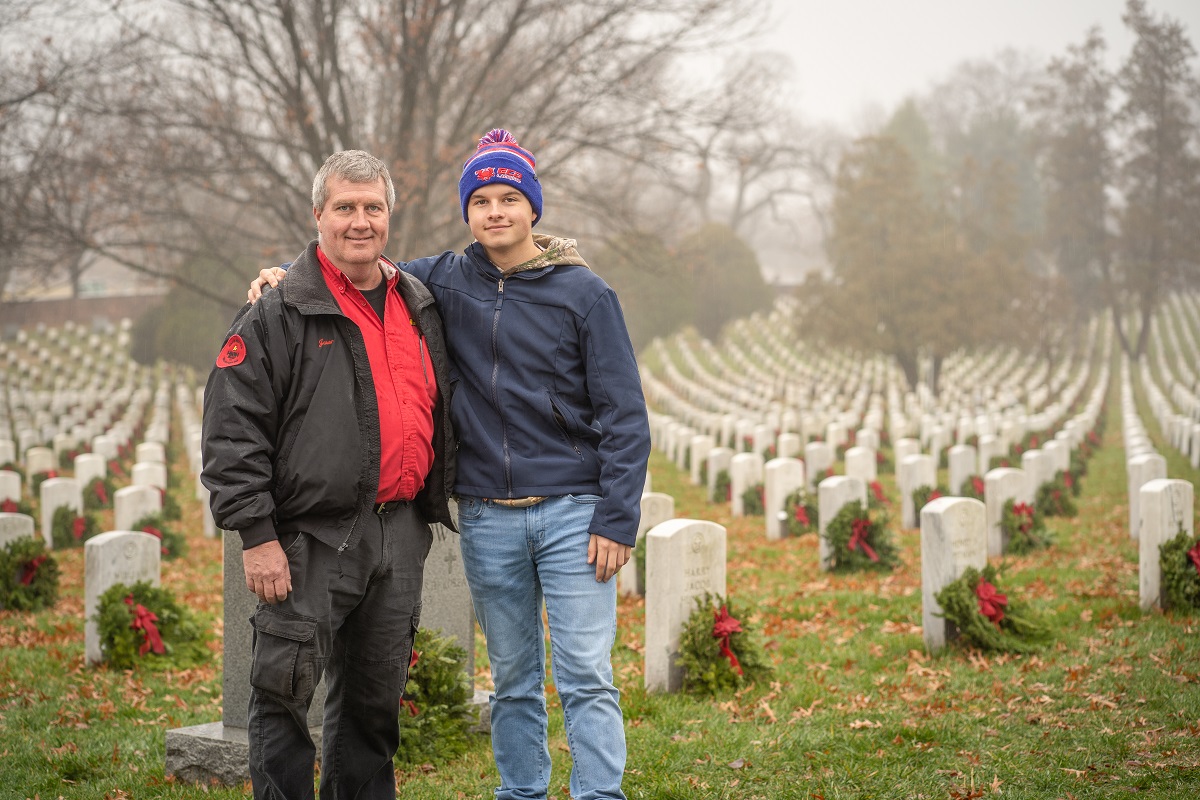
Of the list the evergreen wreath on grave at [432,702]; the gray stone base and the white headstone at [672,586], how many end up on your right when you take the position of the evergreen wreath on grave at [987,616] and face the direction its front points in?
3

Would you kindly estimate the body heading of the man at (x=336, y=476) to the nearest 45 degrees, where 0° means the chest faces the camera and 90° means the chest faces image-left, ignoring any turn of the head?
approximately 315°

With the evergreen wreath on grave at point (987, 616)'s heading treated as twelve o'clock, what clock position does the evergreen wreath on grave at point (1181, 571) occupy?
the evergreen wreath on grave at point (1181, 571) is roughly at 9 o'clock from the evergreen wreath on grave at point (987, 616).

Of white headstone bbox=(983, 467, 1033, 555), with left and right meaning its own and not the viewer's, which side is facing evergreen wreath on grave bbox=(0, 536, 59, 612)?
right

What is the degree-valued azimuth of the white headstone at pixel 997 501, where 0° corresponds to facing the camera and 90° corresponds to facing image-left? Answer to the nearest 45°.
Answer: approximately 315°

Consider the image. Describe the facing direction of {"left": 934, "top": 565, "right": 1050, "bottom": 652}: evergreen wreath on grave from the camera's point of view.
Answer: facing the viewer and to the right of the viewer

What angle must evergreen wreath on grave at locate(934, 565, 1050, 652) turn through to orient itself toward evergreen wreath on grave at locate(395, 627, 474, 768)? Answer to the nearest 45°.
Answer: approximately 90° to its right

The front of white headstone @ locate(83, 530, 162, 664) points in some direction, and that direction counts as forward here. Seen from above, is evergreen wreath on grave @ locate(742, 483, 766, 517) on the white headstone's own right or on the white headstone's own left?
on the white headstone's own left

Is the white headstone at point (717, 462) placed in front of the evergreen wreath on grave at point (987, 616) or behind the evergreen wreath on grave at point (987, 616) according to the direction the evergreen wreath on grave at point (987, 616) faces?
behind

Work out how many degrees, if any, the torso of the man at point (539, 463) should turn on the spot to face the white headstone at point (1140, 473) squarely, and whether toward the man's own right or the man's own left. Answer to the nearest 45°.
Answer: approximately 135° to the man's own left

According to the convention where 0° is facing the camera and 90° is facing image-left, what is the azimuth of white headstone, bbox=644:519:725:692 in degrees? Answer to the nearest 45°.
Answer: approximately 315°

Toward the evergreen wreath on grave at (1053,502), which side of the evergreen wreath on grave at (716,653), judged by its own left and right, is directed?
left
